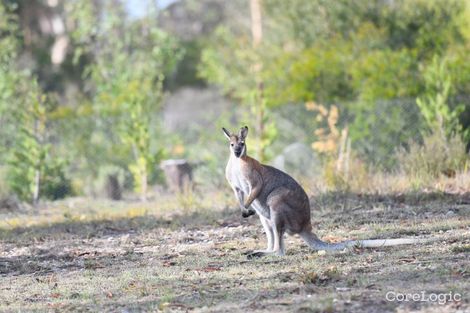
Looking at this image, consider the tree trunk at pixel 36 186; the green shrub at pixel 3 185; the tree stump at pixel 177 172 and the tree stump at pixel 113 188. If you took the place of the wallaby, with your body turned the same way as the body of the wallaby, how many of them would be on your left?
0

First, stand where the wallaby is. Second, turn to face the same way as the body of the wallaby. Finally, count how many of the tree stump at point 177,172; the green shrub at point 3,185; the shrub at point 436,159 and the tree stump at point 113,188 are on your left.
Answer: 0

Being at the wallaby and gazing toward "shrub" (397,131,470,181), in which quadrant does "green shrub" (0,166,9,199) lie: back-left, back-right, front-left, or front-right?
front-left

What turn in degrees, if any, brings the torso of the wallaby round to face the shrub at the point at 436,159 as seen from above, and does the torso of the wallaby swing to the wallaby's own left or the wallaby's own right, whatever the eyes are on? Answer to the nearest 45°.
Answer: approximately 135° to the wallaby's own right

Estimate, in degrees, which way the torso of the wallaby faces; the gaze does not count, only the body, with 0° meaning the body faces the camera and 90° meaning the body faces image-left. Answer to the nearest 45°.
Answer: approximately 90°

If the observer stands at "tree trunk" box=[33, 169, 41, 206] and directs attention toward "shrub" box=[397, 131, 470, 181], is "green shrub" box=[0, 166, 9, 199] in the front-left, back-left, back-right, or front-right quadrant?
back-left

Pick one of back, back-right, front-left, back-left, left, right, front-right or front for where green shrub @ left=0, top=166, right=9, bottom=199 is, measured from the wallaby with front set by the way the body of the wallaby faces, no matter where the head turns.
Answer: front-right

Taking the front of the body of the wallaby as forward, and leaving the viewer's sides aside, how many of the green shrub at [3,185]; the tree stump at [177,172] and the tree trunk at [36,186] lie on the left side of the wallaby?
0

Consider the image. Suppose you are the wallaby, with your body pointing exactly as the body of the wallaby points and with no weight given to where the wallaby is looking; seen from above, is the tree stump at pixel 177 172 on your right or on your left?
on your right

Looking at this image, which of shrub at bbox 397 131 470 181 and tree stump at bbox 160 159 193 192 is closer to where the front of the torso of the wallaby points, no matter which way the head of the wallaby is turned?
the tree stump

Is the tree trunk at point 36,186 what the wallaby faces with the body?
no
